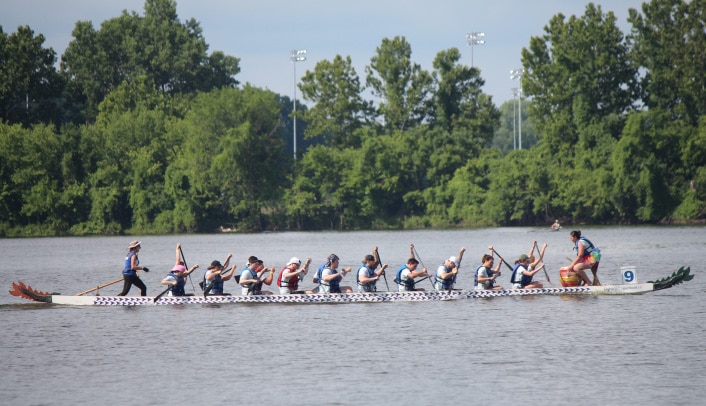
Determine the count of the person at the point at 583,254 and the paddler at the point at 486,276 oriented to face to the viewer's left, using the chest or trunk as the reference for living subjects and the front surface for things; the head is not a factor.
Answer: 1

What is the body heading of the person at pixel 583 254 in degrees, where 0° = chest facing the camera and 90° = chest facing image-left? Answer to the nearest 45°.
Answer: approximately 90°

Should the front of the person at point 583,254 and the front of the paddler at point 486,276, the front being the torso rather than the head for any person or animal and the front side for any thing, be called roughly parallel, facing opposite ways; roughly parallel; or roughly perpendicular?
roughly parallel, facing opposite ways

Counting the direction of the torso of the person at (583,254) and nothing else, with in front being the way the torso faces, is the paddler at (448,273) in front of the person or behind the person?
in front

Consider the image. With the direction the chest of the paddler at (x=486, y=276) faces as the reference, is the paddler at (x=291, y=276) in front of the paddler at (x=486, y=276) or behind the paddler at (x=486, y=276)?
behind

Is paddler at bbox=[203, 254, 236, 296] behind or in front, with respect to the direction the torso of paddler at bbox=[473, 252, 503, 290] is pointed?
behind

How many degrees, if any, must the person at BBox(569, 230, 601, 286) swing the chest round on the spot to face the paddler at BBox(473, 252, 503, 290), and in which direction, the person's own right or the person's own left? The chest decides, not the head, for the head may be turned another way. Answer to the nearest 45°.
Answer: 0° — they already face them

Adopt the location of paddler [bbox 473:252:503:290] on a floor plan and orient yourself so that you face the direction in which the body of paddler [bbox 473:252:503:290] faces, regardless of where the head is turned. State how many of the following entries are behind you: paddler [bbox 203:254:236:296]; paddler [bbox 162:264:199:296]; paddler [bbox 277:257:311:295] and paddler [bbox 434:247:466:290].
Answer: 4

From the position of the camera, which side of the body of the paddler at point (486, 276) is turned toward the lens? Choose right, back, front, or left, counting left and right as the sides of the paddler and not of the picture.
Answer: right

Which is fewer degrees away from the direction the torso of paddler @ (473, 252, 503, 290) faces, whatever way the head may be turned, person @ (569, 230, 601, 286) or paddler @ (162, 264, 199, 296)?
the person

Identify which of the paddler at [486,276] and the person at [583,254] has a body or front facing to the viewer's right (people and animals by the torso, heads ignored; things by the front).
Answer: the paddler
